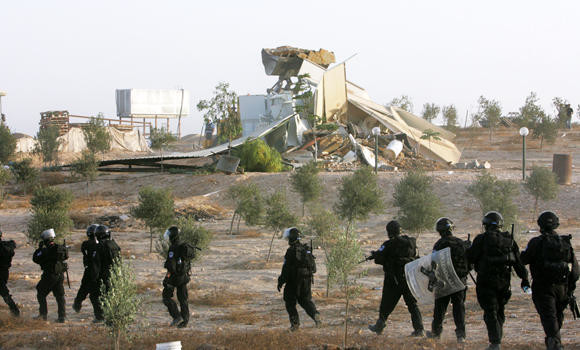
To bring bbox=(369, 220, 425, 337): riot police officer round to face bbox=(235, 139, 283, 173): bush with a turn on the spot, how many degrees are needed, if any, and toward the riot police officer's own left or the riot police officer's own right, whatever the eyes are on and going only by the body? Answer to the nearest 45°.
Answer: approximately 45° to the riot police officer's own right

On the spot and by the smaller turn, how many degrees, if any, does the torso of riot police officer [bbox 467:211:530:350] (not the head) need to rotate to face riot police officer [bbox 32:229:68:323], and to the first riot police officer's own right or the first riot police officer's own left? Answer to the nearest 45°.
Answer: approximately 90° to the first riot police officer's own left

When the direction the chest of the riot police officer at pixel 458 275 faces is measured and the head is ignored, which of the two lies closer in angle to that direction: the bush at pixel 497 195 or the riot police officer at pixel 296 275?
the riot police officer

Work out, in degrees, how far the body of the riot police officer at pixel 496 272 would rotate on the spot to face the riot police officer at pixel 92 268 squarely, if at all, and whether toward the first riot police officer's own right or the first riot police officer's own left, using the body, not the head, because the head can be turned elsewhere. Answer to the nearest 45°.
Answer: approximately 90° to the first riot police officer's own left

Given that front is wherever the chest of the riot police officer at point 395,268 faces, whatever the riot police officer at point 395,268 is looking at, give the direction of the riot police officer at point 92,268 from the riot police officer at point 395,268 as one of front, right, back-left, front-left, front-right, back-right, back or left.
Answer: front-left

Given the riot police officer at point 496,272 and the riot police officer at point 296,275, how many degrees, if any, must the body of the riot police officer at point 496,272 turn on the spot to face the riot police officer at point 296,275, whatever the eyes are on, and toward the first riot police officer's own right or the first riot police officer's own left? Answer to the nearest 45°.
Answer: approximately 90° to the first riot police officer's own left

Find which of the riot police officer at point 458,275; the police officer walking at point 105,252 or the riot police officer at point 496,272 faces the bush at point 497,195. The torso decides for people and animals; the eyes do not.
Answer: the riot police officer at point 496,272

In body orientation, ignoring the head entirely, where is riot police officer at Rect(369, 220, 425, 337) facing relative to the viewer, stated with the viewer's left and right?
facing away from the viewer and to the left of the viewer

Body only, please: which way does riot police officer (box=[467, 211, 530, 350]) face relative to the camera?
away from the camera

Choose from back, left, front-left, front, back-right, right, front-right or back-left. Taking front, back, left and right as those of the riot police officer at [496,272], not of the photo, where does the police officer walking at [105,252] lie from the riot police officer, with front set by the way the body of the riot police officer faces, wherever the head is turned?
left

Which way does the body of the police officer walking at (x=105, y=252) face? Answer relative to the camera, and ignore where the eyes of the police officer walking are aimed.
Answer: to the viewer's left
